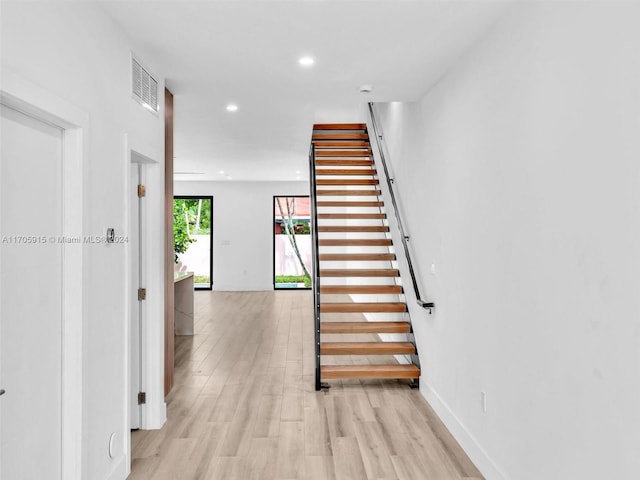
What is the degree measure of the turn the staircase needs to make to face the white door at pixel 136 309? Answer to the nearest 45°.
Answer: approximately 45° to its right

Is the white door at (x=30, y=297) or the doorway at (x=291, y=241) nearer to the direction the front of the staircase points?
the white door

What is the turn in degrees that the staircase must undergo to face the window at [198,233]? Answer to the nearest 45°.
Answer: approximately 135° to its right

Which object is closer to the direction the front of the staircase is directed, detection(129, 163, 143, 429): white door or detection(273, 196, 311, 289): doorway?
the white door

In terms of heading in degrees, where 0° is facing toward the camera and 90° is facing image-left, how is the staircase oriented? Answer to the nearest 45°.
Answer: approximately 0°

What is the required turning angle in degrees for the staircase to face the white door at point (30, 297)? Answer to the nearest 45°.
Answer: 0° — it already faces it

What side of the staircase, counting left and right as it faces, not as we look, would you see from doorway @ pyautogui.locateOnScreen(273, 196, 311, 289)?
back
